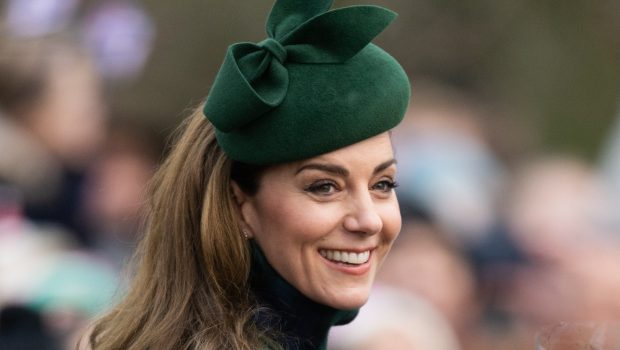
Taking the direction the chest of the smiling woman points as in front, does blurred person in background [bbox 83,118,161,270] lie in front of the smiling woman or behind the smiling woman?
behind

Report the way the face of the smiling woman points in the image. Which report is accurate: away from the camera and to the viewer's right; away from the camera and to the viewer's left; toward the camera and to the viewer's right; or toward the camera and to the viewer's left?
toward the camera and to the viewer's right

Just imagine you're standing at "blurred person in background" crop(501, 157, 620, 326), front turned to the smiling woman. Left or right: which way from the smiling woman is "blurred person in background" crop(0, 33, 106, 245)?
right

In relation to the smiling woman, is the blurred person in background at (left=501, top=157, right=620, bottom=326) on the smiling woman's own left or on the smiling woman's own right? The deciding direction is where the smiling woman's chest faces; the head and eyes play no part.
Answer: on the smiling woman's own left
